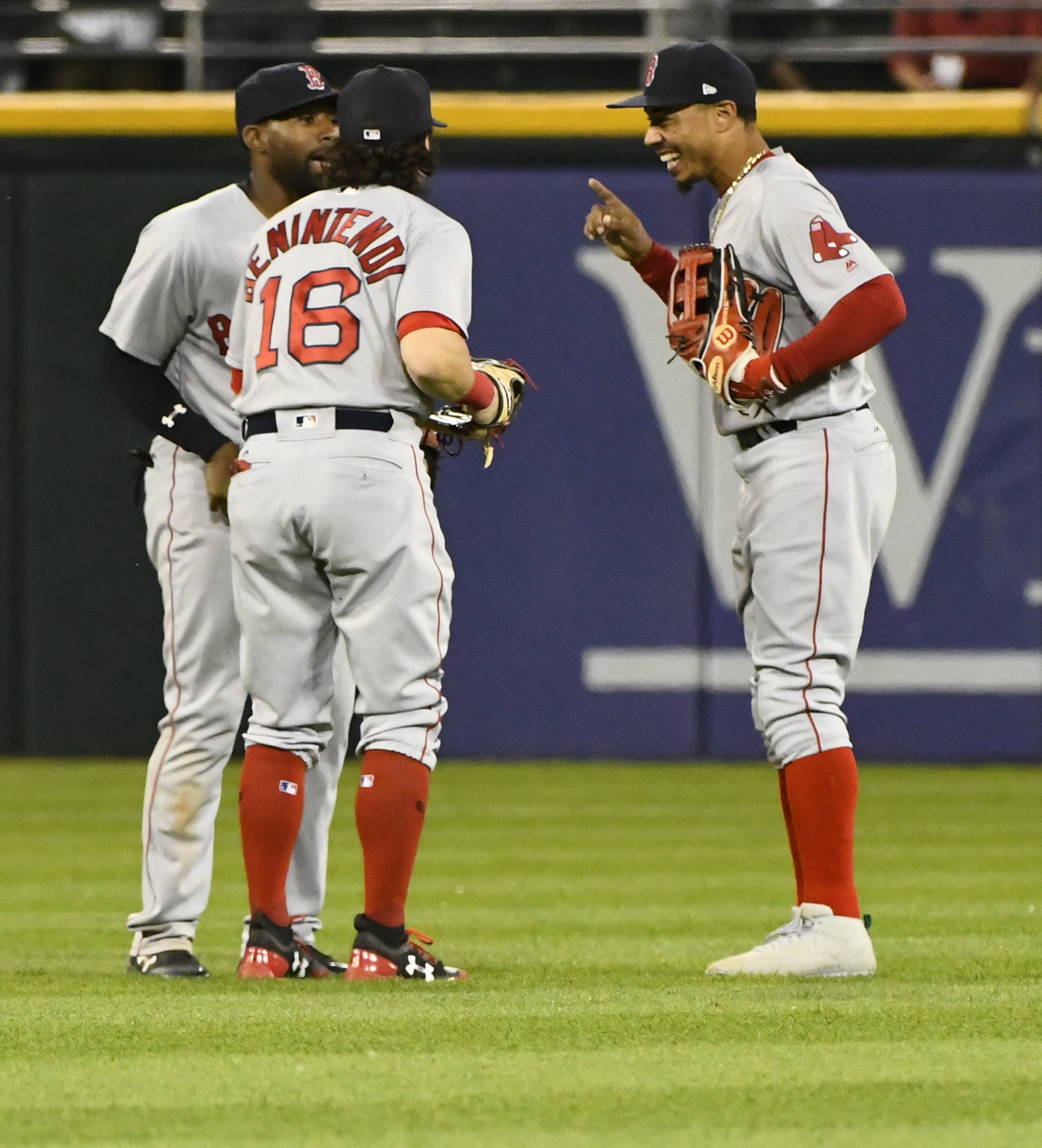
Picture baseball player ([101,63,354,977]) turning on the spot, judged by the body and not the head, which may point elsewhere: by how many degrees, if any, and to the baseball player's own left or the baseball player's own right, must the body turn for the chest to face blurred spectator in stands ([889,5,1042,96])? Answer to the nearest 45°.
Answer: approximately 90° to the baseball player's own left

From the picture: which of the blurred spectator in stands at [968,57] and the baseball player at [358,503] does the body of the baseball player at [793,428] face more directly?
the baseball player

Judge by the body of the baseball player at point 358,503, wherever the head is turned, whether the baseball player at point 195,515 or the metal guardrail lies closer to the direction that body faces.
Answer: the metal guardrail

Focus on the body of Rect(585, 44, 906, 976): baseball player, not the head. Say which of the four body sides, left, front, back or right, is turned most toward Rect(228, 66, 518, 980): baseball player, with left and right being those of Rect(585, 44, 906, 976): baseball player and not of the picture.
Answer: front

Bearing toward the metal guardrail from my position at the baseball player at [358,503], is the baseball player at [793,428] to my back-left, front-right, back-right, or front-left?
front-right

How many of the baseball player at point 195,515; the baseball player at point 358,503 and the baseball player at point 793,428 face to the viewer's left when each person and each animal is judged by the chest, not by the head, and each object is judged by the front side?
1

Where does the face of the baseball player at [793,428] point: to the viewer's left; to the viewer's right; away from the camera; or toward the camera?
to the viewer's left

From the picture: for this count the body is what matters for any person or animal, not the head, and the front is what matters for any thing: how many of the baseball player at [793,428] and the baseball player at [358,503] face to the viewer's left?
1

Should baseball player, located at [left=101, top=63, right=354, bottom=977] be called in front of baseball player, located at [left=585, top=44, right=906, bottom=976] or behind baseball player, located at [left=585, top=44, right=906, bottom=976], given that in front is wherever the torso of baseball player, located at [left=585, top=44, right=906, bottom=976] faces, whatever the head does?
in front

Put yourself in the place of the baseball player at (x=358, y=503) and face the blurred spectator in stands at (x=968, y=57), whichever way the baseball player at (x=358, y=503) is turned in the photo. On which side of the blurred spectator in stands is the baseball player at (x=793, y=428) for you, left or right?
right

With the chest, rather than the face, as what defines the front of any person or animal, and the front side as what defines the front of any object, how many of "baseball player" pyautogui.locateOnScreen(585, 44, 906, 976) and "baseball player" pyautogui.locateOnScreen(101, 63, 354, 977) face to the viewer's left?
1

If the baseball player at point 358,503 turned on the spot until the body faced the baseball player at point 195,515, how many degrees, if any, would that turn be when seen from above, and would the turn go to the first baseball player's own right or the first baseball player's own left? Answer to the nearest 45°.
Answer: approximately 90° to the first baseball player's own left

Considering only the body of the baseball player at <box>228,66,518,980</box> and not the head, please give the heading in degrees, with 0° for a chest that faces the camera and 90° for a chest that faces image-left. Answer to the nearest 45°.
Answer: approximately 225°

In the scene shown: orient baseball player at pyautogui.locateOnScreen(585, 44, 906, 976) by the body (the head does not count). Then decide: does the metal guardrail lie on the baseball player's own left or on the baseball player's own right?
on the baseball player's own right

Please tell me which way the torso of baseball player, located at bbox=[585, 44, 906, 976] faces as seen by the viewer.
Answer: to the viewer's left
